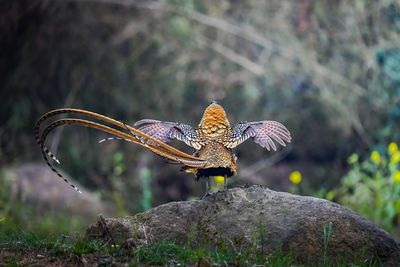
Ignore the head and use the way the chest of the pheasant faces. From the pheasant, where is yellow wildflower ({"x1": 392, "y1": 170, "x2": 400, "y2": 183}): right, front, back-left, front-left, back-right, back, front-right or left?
front-right

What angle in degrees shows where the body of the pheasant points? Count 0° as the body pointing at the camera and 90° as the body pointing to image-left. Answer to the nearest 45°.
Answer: approximately 180°
